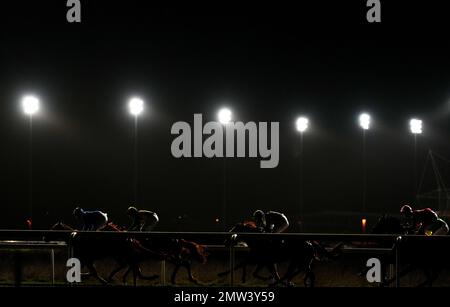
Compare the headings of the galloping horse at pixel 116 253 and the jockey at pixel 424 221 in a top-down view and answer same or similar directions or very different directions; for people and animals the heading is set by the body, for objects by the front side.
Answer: same or similar directions

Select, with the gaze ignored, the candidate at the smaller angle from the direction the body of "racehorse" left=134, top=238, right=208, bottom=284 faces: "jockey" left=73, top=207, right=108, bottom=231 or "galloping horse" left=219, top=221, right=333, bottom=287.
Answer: the jockey

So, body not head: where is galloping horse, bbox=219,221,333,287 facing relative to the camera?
to the viewer's left

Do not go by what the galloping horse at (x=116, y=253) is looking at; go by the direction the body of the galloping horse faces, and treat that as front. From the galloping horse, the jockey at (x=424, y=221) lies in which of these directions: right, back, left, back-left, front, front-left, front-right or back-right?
back

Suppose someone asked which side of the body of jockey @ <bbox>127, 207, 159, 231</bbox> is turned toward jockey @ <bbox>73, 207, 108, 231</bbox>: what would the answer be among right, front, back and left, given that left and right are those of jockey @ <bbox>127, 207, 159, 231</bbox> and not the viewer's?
front

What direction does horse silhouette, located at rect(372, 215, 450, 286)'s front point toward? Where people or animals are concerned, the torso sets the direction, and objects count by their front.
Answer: to the viewer's left

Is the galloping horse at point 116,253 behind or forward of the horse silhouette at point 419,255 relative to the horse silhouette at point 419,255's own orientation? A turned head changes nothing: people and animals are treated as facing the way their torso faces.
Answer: forward

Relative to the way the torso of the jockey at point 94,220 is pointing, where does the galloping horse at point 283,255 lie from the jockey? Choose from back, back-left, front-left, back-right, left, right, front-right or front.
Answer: back-left

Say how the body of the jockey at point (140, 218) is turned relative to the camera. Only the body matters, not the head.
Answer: to the viewer's left

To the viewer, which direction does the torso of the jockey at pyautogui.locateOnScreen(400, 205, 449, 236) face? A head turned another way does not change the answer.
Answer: to the viewer's left

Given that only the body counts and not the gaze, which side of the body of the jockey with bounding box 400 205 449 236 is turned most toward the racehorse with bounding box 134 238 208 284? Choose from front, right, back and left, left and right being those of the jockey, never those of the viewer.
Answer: front

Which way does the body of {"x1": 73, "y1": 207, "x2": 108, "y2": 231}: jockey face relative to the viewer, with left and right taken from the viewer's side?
facing to the left of the viewer

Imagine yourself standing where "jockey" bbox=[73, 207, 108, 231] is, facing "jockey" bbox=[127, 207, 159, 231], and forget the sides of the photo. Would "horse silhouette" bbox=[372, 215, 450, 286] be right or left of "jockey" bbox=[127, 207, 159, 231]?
right

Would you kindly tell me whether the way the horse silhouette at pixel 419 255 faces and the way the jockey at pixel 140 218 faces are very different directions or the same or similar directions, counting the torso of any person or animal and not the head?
same or similar directions

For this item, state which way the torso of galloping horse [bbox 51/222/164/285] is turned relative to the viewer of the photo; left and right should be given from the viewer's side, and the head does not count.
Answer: facing to the left of the viewer

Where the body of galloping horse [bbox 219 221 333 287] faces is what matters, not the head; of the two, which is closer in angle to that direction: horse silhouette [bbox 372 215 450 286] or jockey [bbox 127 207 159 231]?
the jockey

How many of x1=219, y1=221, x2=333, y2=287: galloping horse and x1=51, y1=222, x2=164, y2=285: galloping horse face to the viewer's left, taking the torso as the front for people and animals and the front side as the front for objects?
2
